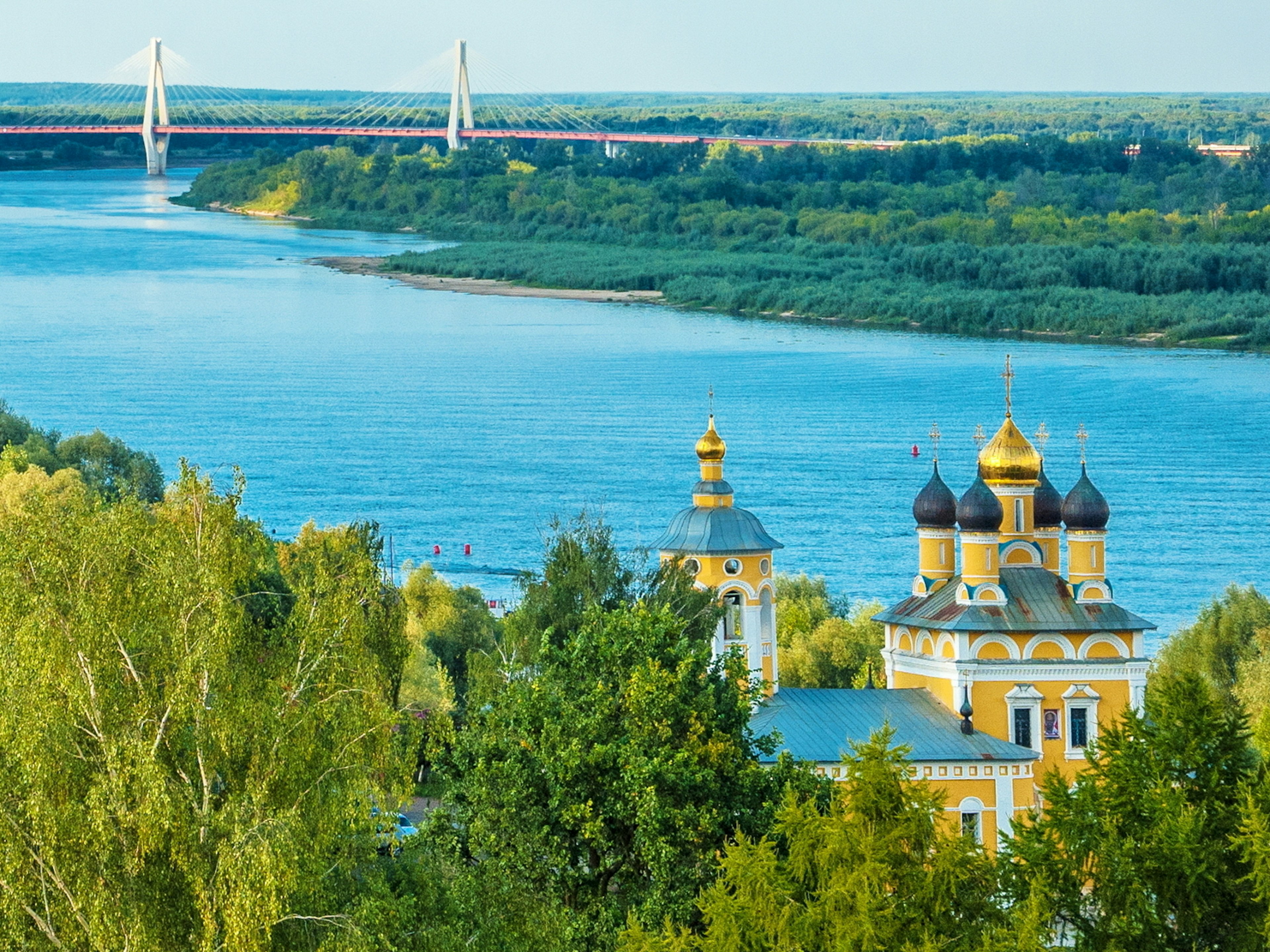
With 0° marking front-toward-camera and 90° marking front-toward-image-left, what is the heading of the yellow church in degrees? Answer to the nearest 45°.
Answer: approximately 90°

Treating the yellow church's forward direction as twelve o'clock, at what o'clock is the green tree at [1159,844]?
The green tree is roughly at 9 o'clock from the yellow church.

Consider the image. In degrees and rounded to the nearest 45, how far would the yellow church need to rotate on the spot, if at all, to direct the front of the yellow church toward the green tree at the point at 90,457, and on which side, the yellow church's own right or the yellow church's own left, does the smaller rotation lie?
approximately 45° to the yellow church's own right

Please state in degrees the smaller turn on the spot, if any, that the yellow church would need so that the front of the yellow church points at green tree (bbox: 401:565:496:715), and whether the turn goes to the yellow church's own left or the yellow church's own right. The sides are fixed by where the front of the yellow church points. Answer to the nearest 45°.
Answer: approximately 45° to the yellow church's own right

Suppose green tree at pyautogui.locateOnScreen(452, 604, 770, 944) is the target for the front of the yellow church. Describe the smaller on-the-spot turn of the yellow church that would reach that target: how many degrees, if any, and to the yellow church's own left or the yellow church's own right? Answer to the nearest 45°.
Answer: approximately 90° to the yellow church's own left

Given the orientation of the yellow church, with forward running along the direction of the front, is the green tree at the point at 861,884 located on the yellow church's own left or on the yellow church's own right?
on the yellow church's own left

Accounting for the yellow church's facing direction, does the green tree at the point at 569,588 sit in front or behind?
in front

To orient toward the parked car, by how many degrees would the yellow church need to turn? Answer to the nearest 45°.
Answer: approximately 45° to its left
